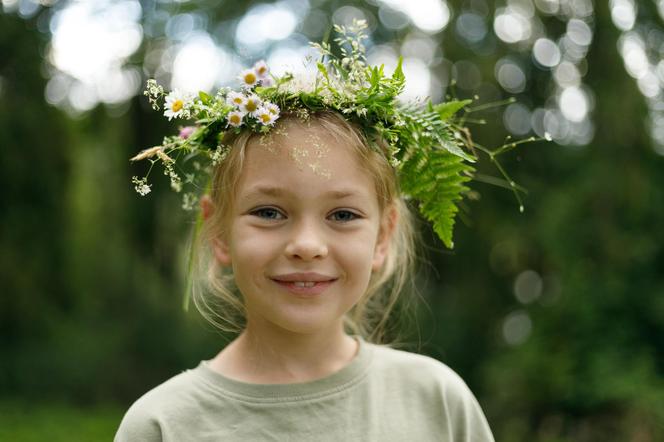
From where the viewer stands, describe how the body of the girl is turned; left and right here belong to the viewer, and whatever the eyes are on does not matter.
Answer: facing the viewer
